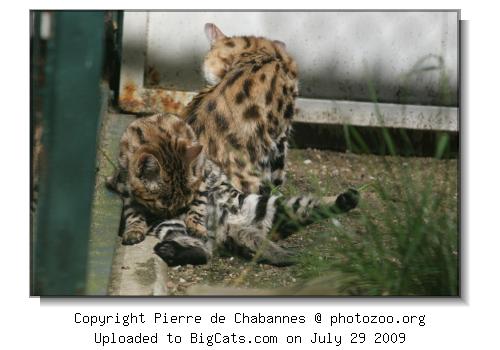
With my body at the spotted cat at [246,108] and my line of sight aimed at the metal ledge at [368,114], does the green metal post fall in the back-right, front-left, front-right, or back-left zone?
back-right

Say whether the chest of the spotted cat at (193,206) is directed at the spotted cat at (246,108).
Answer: no

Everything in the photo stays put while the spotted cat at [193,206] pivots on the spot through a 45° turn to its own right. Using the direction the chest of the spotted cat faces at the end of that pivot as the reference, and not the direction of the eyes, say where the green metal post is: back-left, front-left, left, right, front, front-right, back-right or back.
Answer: left

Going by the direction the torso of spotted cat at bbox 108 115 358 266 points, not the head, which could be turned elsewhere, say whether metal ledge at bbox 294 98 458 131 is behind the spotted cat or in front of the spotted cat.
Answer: behind

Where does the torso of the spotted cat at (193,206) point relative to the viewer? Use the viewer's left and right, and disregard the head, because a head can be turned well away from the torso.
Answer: facing the viewer and to the left of the viewer
